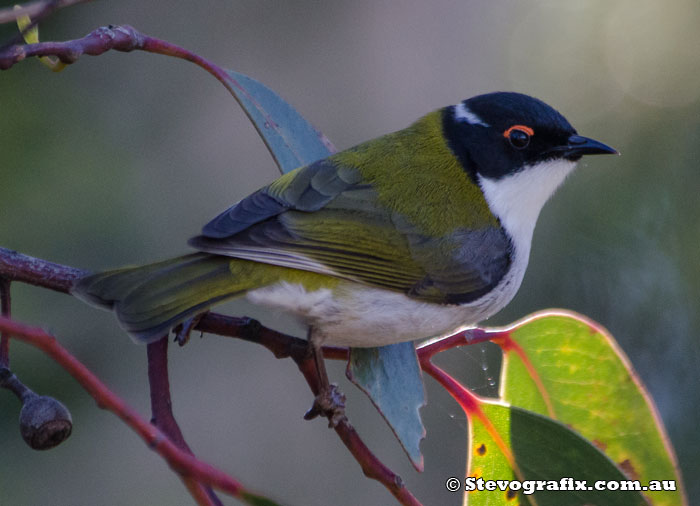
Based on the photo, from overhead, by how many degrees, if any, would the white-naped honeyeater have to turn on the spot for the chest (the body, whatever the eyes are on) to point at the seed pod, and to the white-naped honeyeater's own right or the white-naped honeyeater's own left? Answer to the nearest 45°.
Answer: approximately 135° to the white-naped honeyeater's own right

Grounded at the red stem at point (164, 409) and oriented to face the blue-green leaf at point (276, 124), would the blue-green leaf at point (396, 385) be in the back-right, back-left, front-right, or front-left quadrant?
front-right

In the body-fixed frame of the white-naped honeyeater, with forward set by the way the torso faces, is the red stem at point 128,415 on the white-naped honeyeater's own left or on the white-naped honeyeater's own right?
on the white-naped honeyeater's own right

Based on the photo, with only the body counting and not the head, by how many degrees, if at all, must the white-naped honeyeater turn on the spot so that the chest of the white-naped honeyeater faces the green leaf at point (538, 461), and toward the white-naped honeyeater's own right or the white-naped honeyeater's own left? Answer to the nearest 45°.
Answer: approximately 45° to the white-naped honeyeater's own right

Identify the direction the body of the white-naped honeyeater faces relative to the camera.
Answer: to the viewer's right

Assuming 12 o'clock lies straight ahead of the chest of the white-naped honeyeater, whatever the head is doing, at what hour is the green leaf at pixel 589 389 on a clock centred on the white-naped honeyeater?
The green leaf is roughly at 1 o'clock from the white-naped honeyeater.
